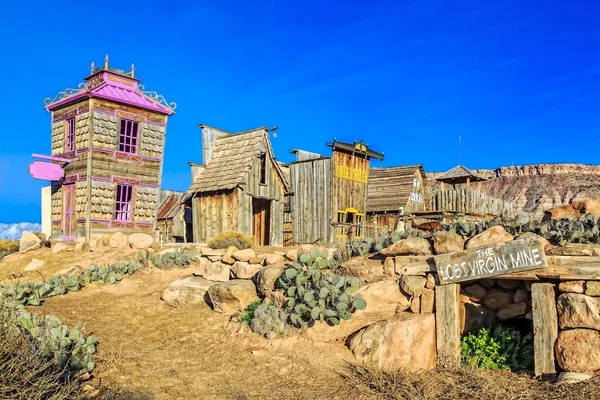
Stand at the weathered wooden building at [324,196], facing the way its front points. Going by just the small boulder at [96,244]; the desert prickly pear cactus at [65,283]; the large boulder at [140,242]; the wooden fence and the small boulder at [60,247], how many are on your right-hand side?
4

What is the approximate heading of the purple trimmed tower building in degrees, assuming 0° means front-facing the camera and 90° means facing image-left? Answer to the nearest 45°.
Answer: approximately 45°

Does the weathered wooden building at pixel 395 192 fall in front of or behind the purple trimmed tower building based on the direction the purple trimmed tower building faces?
behind

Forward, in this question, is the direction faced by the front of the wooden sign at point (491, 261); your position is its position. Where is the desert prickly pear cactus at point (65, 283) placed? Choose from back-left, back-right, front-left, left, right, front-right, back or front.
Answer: right

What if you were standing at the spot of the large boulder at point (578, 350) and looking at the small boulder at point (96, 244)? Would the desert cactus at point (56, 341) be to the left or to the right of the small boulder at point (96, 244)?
left

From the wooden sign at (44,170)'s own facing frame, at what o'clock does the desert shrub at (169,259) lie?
The desert shrub is roughly at 11 o'clock from the wooden sign.

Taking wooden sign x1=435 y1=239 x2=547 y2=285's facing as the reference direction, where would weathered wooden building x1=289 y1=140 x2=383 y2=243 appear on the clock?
The weathered wooden building is roughly at 5 o'clock from the wooden sign.

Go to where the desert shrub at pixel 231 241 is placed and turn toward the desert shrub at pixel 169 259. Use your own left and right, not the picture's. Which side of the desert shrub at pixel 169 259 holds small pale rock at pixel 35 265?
right

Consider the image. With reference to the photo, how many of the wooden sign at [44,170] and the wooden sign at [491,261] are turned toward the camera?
2

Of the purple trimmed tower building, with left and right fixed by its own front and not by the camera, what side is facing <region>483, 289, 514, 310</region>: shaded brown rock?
left

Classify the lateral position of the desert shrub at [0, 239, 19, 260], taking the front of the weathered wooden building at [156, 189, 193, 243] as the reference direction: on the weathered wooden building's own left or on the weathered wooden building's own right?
on the weathered wooden building's own right
